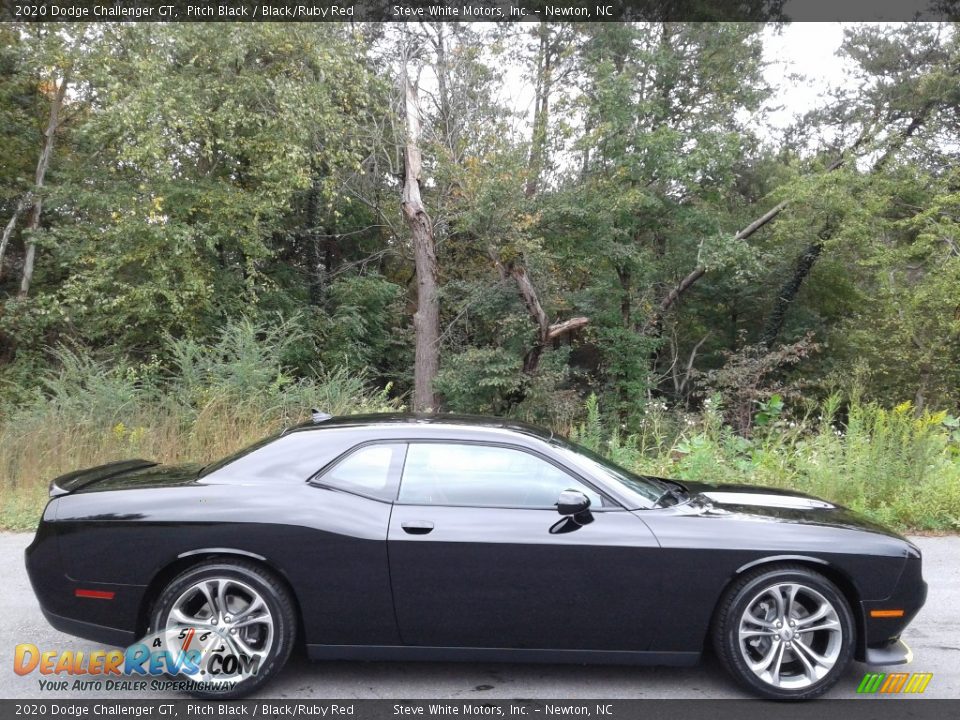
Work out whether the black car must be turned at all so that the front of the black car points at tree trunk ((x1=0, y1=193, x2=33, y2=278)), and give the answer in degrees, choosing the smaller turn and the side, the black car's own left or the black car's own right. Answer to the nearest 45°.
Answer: approximately 135° to the black car's own left

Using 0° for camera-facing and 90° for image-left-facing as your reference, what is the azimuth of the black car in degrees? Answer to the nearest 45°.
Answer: approximately 270°

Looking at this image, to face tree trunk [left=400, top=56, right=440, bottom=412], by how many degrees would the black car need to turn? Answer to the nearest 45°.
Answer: approximately 90° to its left

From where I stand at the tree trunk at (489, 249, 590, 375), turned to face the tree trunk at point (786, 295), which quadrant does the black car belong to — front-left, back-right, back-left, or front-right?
back-right

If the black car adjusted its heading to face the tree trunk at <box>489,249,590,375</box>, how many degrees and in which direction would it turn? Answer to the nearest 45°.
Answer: approximately 90° to its left

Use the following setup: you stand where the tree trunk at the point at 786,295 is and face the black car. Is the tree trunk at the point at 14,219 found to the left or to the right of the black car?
right

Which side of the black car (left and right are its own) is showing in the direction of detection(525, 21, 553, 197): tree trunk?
left
